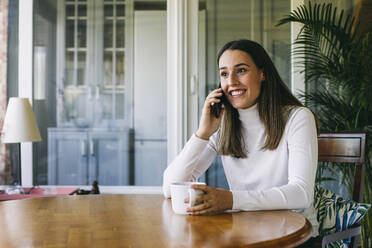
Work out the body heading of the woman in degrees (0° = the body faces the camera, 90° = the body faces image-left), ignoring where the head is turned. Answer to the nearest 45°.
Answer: approximately 45°

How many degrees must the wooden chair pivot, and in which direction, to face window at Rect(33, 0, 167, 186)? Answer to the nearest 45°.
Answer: approximately 90° to its right

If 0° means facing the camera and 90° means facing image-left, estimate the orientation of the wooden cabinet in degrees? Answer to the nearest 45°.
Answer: approximately 0°

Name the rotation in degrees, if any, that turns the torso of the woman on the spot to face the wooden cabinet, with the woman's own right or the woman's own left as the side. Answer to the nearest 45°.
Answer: approximately 90° to the woman's own right

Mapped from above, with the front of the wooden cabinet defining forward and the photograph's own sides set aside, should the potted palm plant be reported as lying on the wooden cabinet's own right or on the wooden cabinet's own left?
on the wooden cabinet's own left

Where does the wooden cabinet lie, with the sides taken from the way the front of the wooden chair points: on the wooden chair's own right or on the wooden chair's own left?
on the wooden chair's own right

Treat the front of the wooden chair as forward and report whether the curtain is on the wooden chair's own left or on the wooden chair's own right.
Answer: on the wooden chair's own right

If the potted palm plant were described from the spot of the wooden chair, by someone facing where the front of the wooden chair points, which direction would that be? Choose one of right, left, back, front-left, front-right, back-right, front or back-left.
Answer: back-right

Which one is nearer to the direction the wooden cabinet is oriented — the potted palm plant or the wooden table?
the wooden table

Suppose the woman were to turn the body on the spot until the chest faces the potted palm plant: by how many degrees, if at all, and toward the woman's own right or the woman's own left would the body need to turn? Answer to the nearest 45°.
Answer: approximately 180°

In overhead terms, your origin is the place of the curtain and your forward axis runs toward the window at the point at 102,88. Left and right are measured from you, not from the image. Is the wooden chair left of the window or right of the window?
right

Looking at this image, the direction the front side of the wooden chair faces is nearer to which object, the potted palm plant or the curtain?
the curtain

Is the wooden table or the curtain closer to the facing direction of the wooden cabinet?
the wooden table
